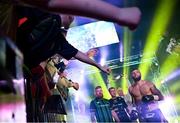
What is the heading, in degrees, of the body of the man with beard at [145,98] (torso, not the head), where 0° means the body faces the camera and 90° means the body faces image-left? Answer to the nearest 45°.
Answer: approximately 0°

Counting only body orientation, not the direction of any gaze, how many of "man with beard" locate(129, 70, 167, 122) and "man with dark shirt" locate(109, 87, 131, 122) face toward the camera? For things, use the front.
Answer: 2

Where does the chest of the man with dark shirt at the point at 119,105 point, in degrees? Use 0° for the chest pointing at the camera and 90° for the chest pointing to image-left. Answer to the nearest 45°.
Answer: approximately 0°
